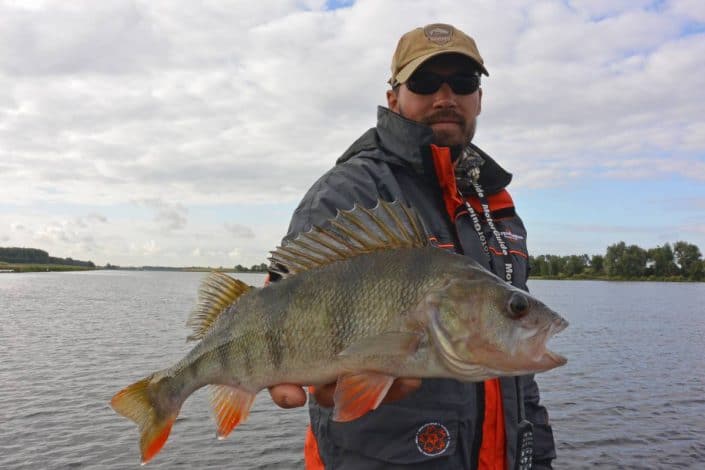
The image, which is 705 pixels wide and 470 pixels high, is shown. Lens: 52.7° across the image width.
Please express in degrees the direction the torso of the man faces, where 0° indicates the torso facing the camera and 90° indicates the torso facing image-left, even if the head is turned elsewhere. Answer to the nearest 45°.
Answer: approximately 315°

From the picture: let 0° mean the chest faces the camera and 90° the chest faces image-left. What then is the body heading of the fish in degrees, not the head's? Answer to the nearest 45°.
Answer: approximately 270°
